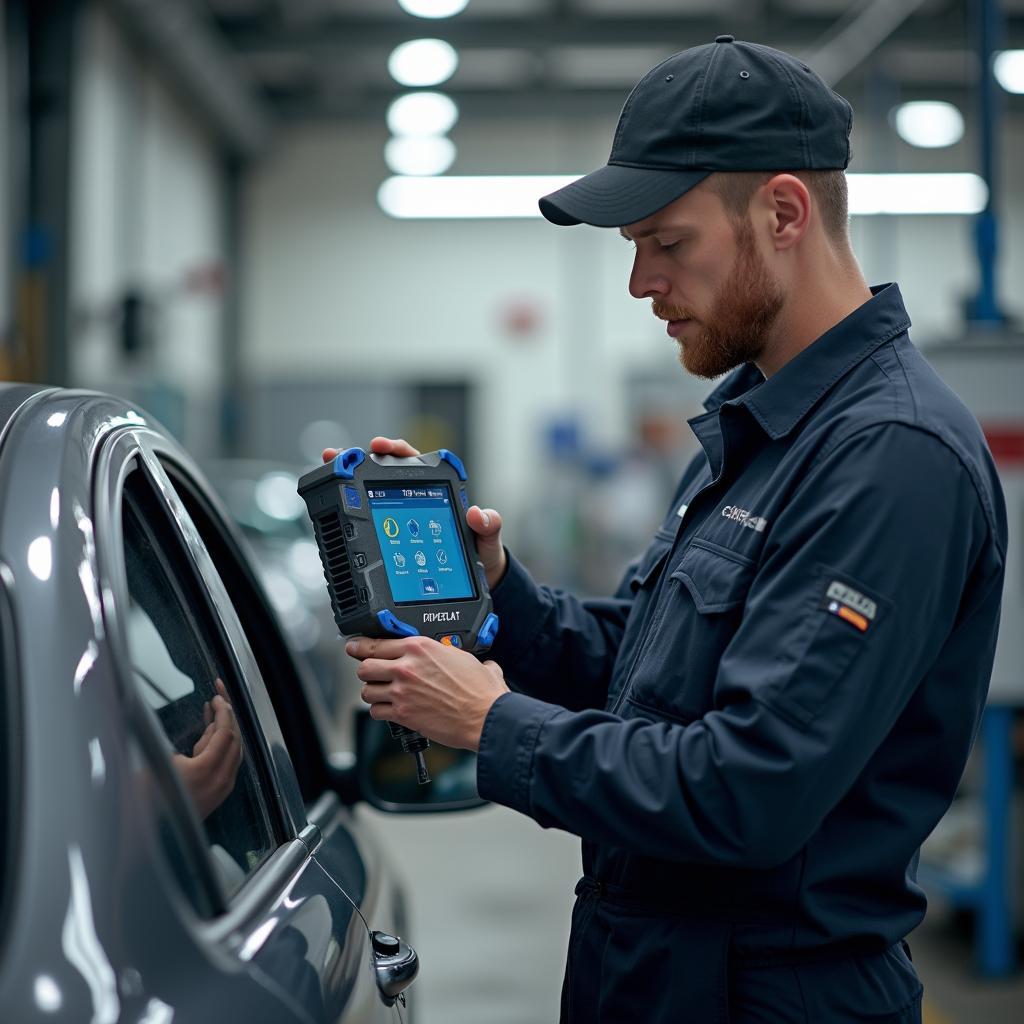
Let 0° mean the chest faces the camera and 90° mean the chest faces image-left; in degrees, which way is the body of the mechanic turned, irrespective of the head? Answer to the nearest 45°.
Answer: approximately 90°

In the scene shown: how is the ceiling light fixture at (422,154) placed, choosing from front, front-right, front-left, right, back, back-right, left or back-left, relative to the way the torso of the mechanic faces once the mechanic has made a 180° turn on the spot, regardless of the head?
left

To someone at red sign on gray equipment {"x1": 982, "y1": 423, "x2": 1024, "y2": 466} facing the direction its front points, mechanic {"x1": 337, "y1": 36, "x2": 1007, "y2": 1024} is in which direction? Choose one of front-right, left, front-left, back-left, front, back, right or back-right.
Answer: front

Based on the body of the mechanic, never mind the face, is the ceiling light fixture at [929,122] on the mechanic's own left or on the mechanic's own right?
on the mechanic's own right

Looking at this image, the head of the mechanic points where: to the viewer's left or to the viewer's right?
to the viewer's left

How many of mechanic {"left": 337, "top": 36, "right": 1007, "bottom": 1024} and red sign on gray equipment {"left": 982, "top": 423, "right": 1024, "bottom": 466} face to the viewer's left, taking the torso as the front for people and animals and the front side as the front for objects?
1

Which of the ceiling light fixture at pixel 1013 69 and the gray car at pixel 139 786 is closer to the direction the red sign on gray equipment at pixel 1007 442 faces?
the gray car

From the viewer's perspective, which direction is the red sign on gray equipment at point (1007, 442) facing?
toward the camera

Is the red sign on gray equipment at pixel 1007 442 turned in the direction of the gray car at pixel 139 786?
yes

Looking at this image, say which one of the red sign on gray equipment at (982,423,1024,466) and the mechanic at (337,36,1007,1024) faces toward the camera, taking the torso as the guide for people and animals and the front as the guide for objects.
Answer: the red sign on gray equipment

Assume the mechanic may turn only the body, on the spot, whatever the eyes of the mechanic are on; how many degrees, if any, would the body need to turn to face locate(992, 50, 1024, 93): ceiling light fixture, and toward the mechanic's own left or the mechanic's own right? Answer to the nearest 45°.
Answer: approximately 90° to the mechanic's own right
